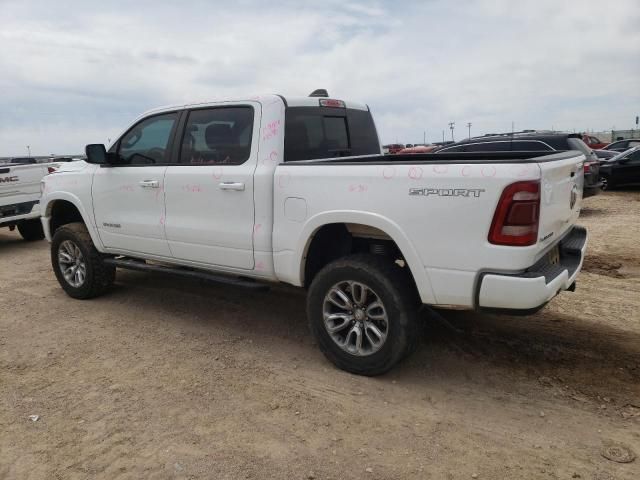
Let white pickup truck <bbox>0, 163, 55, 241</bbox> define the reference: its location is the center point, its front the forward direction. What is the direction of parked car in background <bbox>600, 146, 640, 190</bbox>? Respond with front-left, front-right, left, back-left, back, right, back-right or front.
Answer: back-right

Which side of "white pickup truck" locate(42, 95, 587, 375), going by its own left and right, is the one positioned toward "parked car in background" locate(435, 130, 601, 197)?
right

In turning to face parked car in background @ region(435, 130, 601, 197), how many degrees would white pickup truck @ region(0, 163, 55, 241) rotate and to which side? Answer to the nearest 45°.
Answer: approximately 135° to its right

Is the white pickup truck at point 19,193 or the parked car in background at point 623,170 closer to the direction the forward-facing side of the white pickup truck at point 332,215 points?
the white pickup truck

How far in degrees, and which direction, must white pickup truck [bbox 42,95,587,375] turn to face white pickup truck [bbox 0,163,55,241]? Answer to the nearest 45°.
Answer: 0° — it already faces it

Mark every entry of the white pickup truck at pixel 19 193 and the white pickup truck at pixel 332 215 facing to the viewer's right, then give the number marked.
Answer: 0

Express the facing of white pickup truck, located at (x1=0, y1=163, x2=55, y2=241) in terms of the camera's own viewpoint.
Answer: facing away from the viewer and to the left of the viewer

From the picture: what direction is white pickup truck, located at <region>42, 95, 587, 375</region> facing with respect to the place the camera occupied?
facing away from the viewer and to the left of the viewer

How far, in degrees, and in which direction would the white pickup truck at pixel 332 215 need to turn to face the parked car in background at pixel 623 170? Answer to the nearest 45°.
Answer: approximately 90° to its right
